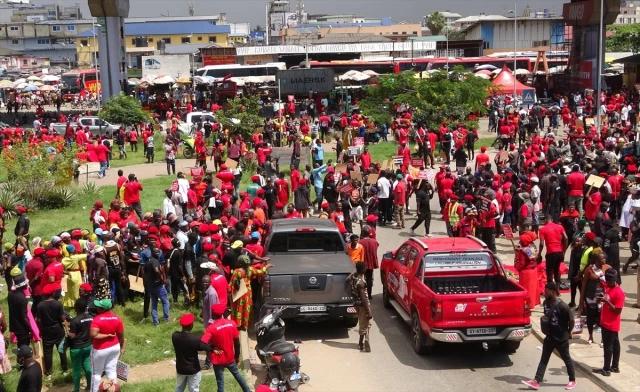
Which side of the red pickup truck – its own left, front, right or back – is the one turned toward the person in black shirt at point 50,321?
left

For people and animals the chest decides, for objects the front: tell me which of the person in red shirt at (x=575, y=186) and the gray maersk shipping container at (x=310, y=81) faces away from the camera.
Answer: the person in red shirt

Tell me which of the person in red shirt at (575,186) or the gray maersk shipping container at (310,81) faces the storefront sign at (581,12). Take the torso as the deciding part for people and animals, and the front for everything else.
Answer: the person in red shirt

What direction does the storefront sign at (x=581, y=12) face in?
toward the camera

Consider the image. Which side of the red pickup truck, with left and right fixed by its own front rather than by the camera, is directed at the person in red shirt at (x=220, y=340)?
left

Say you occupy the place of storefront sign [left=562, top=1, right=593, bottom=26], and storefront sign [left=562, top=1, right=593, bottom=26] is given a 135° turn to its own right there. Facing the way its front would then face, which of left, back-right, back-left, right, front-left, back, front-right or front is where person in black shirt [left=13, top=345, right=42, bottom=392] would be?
back-left

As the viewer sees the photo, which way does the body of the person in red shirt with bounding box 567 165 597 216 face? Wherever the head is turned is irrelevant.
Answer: away from the camera

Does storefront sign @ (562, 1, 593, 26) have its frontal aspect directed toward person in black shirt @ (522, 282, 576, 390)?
yes
